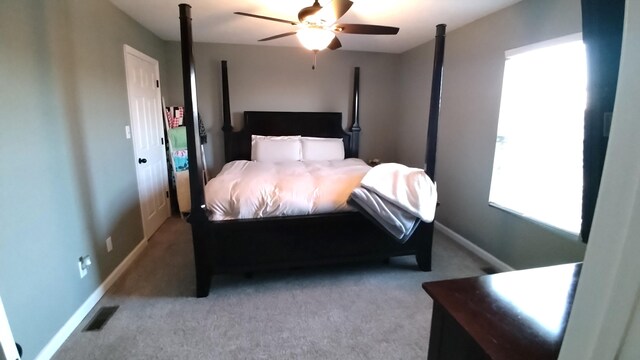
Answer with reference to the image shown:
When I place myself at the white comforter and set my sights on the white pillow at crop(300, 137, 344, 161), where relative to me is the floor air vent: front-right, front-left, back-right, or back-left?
back-left

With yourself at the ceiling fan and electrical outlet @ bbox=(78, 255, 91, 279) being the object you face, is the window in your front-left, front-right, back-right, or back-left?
back-left

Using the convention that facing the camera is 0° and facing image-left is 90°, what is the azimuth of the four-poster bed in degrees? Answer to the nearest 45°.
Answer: approximately 0°

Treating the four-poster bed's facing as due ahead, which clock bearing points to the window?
The window is roughly at 9 o'clock from the four-poster bed.

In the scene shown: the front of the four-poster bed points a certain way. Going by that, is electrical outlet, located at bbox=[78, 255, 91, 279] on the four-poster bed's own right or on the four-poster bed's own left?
on the four-poster bed's own right

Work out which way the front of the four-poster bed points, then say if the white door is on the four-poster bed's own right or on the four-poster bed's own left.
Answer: on the four-poster bed's own right
